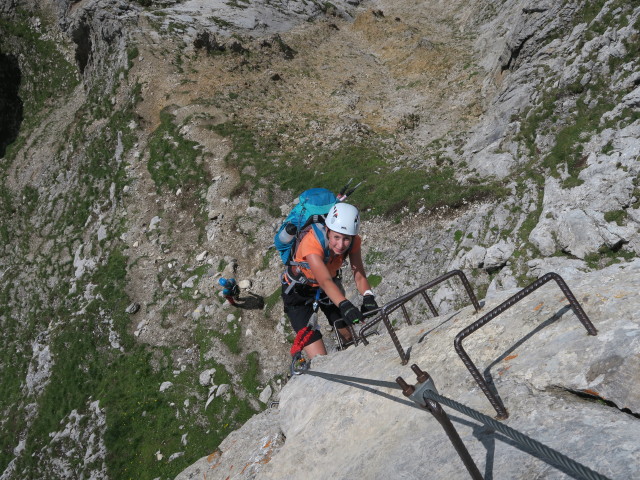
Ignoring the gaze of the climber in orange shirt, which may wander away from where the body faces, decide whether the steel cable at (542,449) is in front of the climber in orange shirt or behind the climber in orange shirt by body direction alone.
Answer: in front

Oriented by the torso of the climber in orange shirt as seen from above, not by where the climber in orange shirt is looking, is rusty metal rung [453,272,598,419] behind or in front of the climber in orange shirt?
in front

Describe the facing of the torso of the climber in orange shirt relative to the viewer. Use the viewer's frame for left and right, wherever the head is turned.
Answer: facing the viewer and to the right of the viewer

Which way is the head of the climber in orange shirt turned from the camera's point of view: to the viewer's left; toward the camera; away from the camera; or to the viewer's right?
toward the camera
